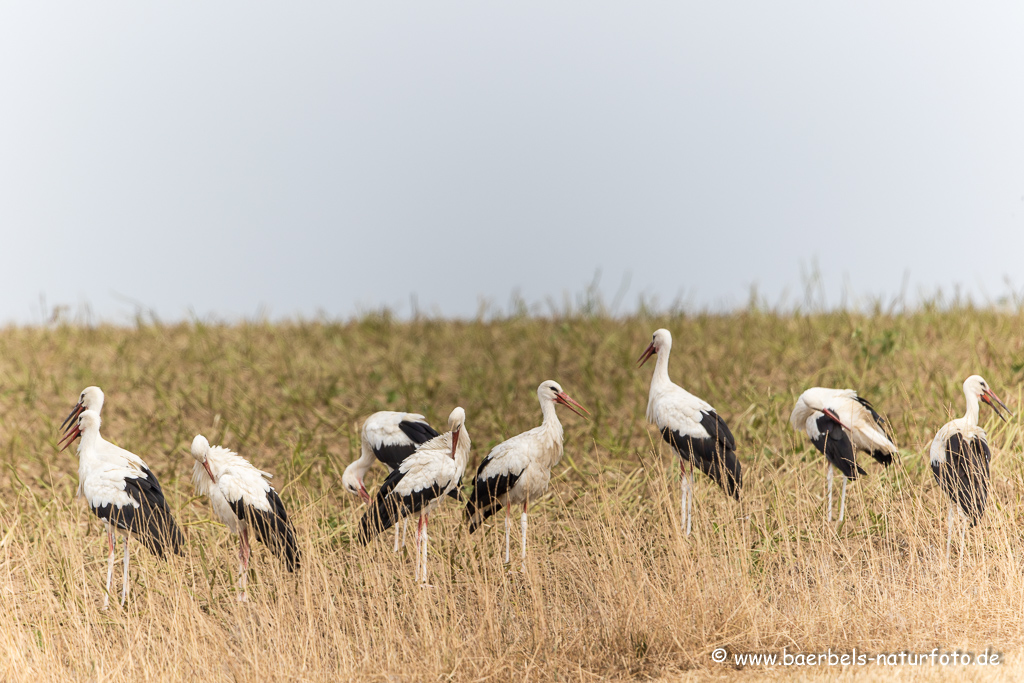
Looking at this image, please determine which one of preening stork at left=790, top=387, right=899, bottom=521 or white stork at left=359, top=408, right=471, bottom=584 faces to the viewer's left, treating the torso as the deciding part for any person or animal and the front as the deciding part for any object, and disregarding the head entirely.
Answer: the preening stork

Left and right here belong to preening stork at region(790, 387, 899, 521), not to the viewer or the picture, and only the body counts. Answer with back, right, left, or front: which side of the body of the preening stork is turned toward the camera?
left

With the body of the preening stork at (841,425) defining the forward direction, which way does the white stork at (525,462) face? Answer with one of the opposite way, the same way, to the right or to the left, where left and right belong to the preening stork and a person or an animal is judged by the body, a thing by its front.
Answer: the opposite way

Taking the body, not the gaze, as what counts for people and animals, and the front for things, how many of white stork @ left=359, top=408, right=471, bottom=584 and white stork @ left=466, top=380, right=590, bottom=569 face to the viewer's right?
2

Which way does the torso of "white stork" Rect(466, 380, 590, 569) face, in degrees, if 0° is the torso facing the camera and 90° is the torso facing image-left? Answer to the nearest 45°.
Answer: approximately 270°

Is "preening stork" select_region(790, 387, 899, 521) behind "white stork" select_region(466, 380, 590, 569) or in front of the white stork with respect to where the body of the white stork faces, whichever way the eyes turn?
in front

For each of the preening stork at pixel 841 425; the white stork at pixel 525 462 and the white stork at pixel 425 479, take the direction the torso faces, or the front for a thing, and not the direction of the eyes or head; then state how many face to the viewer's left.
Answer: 1

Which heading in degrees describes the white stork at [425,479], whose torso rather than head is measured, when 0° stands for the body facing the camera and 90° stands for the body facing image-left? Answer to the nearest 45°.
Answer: approximately 270°

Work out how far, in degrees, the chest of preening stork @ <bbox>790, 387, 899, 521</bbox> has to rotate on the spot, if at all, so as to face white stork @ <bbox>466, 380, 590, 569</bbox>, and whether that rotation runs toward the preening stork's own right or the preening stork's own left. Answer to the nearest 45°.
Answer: approximately 45° to the preening stork's own left

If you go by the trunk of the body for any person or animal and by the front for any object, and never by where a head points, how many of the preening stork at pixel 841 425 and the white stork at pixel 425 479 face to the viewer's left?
1
